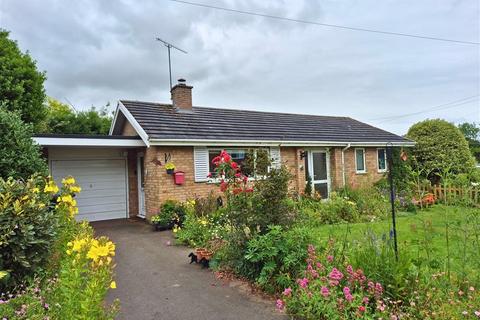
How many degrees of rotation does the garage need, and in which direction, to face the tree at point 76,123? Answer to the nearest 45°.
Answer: approximately 180°

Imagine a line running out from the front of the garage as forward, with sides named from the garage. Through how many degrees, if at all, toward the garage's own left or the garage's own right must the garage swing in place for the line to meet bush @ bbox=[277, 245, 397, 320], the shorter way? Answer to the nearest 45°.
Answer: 0° — it already faces it

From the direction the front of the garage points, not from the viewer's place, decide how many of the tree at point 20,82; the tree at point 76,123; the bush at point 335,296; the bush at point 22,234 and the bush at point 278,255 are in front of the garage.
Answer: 3

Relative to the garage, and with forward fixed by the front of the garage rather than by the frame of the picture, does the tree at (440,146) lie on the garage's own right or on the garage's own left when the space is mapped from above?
on the garage's own left

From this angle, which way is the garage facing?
toward the camera

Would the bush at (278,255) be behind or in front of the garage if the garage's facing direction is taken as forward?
in front

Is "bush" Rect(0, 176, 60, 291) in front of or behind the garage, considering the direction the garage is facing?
in front

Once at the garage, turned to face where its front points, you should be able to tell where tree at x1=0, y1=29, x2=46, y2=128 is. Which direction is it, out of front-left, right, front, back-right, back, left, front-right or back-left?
back-right
